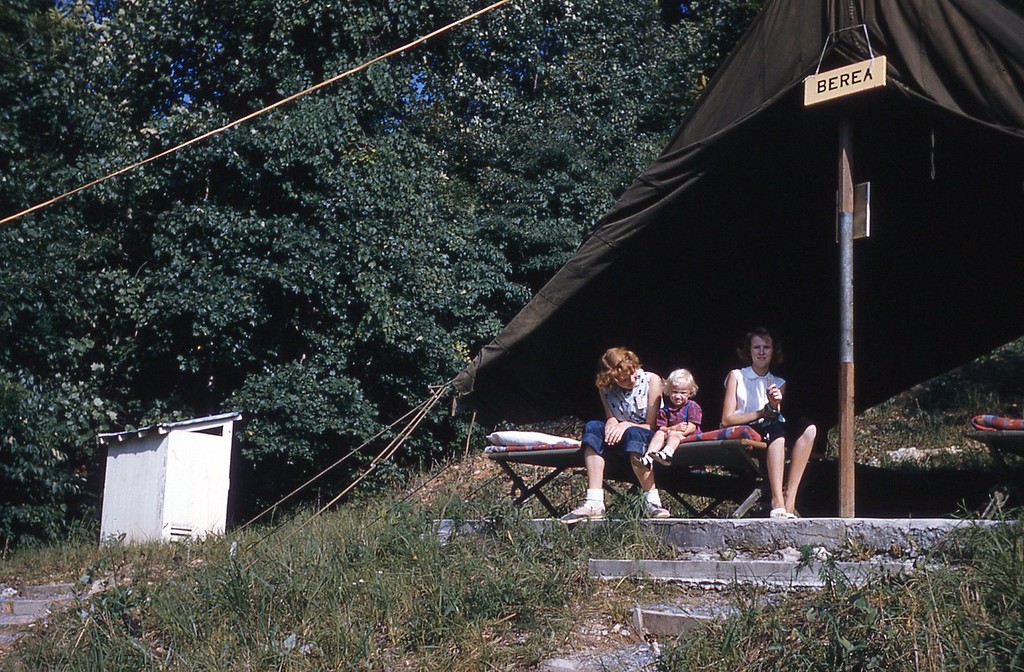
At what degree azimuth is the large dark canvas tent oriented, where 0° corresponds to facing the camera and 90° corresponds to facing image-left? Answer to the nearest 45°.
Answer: approximately 0°

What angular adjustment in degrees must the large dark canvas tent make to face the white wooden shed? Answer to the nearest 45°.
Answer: approximately 135° to its right
